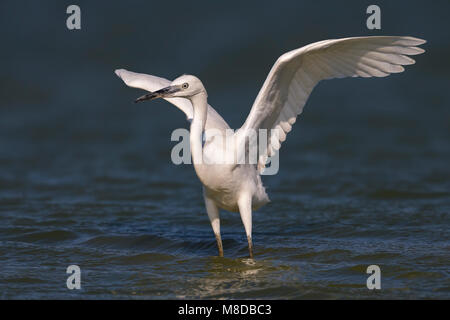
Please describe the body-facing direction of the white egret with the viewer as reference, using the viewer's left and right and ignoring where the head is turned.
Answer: facing the viewer and to the left of the viewer
